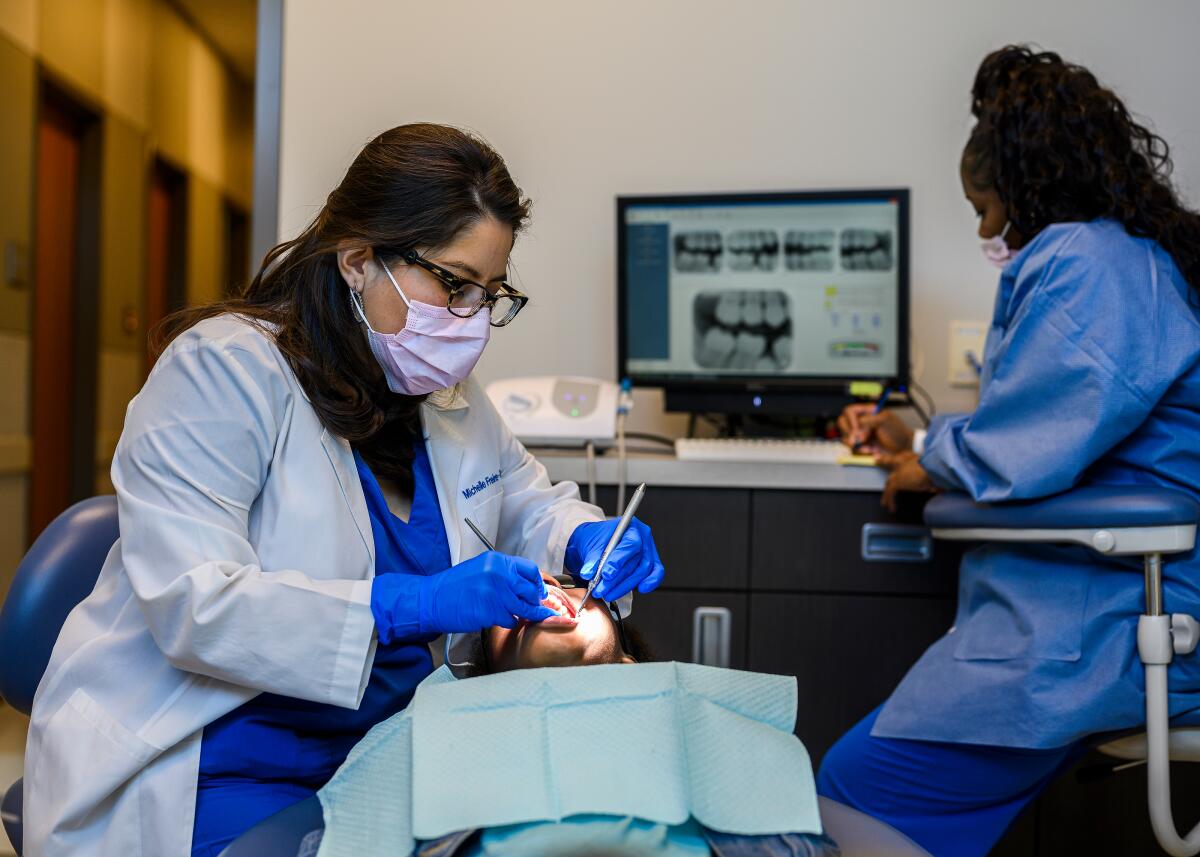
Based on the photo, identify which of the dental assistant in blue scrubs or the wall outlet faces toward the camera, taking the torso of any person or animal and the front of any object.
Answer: the wall outlet

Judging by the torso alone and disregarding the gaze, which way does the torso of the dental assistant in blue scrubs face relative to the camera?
to the viewer's left

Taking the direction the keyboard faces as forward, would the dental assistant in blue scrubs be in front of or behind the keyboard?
in front

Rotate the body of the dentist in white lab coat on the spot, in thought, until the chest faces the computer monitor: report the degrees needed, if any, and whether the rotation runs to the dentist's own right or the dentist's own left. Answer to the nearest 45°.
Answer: approximately 90° to the dentist's own left

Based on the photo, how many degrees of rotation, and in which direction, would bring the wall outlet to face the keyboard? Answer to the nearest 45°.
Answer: approximately 45° to its right

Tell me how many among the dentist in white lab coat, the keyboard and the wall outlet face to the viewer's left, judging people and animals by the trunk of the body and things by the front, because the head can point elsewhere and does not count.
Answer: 0

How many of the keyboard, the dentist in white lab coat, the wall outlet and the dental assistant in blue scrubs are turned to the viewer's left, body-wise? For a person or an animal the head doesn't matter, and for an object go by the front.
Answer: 1

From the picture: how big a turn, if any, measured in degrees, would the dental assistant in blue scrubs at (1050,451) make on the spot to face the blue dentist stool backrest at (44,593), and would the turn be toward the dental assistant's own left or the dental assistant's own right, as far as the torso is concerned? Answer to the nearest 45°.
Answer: approximately 45° to the dental assistant's own left

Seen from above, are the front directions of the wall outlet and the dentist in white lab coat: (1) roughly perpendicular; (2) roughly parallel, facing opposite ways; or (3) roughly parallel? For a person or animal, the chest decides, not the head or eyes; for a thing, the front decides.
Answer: roughly perpendicular

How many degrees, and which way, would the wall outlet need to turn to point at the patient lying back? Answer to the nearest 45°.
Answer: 0° — it already faces them

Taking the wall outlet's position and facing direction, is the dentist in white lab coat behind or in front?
in front

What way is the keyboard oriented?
toward the camera

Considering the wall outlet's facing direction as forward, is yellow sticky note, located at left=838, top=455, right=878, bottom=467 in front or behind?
in front

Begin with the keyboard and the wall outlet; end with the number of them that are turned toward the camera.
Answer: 2

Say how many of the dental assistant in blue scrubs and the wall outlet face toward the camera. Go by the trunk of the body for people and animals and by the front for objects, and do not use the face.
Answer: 1

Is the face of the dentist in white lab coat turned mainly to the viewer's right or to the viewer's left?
to the viewer's right

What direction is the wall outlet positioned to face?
toward the camera

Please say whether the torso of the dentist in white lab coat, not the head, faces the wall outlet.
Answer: no

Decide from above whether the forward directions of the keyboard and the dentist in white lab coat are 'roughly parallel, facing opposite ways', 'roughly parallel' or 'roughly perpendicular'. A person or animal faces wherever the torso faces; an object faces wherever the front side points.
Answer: roughly perpendicular

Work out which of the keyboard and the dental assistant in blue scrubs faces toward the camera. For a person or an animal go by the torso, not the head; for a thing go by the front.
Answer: the keyboard

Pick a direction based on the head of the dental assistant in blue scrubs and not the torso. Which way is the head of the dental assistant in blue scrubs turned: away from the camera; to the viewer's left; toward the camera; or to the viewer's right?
to the viewer's left
